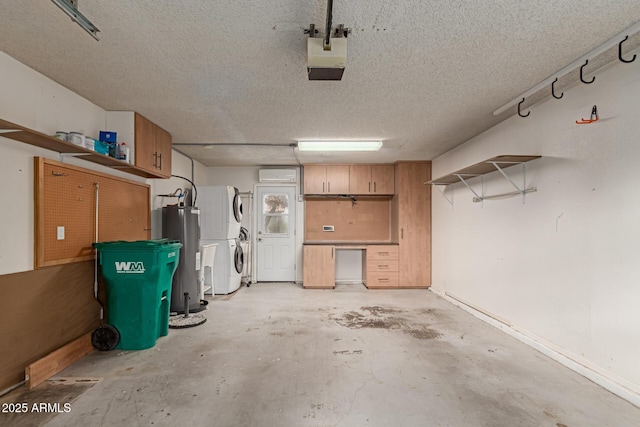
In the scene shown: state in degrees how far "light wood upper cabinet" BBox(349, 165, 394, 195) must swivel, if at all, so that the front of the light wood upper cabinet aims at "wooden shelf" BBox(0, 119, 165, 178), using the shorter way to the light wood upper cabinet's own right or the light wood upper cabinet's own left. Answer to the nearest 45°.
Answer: approximately 45° to the light wood upper cabinet's own right

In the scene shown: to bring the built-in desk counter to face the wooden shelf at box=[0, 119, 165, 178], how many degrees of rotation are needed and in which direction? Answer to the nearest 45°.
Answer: approximately 45° to its right

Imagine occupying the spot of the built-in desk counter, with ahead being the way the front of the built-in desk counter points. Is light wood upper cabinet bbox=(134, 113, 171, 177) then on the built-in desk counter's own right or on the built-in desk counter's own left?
on the built-in desk counter's own right

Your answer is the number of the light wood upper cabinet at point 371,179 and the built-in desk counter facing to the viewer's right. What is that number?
0

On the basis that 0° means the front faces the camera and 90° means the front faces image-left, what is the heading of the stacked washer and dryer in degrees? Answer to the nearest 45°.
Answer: approximately 270°

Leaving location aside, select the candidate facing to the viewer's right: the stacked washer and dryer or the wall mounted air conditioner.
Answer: the stacked washer and dryer

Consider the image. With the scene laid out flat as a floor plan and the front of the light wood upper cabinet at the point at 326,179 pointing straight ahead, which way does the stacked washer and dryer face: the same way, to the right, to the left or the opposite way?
to the left

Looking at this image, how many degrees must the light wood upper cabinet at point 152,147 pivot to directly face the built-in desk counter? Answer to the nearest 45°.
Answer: approximately 45° to its left

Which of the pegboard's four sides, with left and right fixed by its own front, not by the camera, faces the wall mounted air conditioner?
left

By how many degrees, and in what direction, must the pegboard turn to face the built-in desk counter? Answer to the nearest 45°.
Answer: approximately 45° to its left
